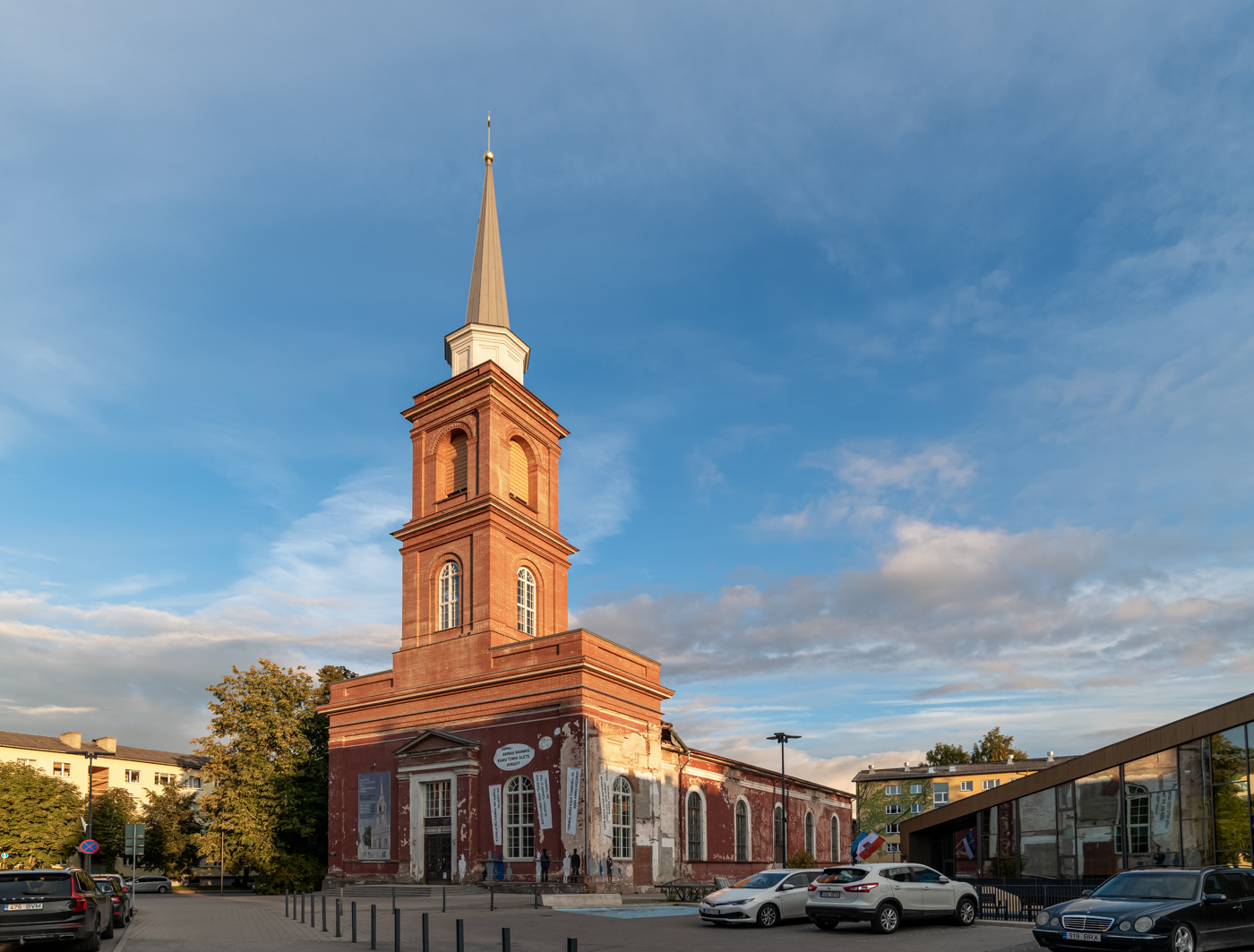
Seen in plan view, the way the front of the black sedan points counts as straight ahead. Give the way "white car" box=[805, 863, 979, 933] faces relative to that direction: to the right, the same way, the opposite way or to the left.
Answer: the opposite way

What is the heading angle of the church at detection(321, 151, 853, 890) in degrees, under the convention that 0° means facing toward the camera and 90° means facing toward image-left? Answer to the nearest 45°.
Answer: approximately 45°

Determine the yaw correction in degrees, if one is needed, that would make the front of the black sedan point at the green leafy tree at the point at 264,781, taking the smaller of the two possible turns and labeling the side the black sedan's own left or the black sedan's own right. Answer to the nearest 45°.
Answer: approximately 90° to the black sedan's own right

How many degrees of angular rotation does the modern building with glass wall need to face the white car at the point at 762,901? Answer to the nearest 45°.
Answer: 0° — it already faces it

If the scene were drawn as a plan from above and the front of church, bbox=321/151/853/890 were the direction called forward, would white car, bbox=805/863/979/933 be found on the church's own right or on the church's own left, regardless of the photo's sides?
on the church's own left

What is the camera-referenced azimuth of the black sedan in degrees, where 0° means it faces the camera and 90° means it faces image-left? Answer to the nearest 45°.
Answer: approximately 45°
